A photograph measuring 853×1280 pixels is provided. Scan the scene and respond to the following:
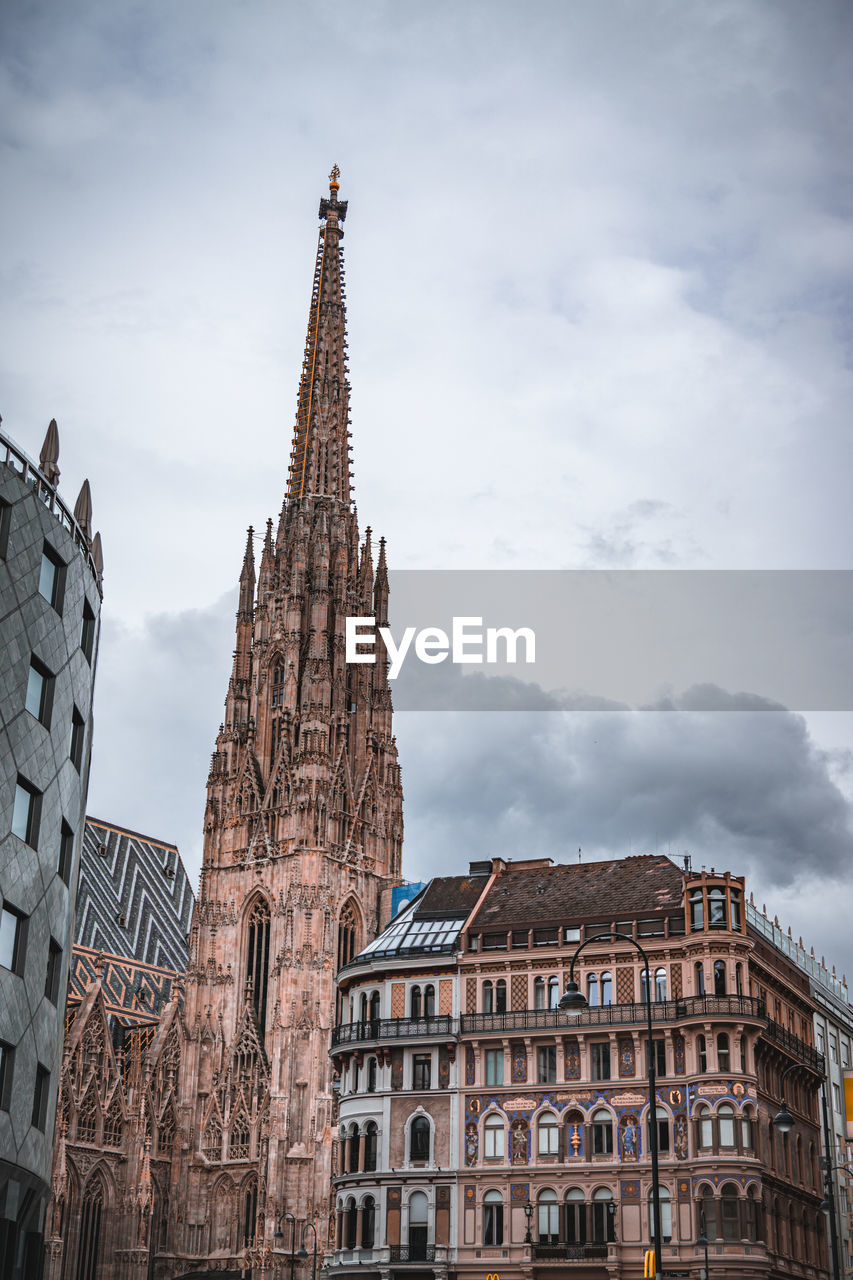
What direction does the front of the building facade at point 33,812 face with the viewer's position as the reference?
facing the viewer and to the right of the viewer
